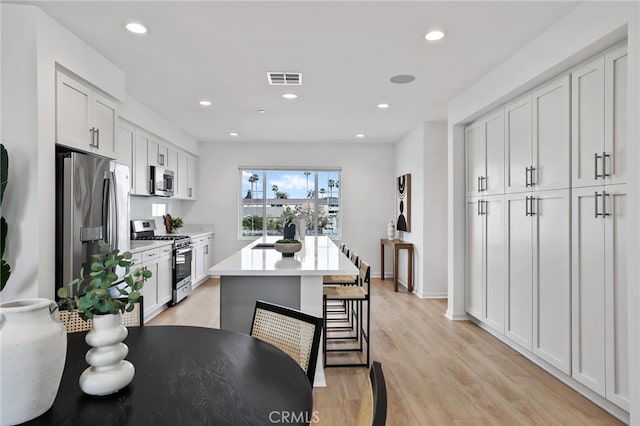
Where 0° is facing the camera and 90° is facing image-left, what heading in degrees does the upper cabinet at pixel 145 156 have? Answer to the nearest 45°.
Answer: approximately 315°

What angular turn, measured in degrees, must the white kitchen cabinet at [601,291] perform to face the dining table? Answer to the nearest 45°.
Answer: approximately 45° to its left

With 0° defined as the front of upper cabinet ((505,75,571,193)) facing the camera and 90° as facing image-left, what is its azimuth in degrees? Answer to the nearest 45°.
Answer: approximately 45°

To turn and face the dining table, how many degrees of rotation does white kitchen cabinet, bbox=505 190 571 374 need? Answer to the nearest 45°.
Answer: approximately 45° to its left

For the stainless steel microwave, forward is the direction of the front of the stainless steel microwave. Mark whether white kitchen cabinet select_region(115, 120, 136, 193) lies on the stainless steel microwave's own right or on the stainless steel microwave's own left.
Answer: on the stainless steel microwave's own right

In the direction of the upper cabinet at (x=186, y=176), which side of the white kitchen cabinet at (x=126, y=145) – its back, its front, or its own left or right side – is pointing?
left

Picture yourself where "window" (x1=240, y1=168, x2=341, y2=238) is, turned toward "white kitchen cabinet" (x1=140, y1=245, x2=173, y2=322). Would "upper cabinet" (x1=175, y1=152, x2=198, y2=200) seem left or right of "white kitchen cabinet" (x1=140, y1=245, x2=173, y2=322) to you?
right

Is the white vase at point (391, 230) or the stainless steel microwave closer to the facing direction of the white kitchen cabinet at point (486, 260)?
the stainless steel microwave
